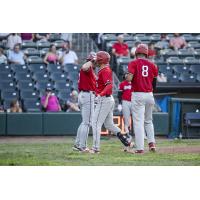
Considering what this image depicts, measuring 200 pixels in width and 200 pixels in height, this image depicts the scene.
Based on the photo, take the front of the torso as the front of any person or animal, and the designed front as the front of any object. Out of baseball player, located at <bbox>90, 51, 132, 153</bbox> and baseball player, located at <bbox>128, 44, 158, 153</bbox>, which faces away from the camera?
baseball player, located at <bbox>128, 44, 158, 153</bbox>

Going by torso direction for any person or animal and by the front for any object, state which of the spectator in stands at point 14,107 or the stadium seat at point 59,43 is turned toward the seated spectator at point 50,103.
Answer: the stadium seat

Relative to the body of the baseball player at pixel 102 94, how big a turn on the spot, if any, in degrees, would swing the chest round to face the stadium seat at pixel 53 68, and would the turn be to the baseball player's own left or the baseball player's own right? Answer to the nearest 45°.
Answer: approximately 90° to the baseball player's own right

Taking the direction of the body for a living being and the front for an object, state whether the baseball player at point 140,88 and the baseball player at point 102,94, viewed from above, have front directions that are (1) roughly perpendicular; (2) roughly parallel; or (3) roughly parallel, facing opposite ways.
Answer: roughly perpendicular

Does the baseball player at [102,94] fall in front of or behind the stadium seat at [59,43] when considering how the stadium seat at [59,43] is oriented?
in front

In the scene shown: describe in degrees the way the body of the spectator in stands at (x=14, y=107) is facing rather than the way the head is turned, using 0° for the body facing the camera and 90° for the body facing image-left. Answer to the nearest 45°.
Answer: approximately 0°

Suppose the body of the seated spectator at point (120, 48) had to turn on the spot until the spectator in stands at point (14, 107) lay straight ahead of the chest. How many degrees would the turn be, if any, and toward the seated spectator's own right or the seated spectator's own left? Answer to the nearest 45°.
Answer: approximately 45° to the seated spectator's own right

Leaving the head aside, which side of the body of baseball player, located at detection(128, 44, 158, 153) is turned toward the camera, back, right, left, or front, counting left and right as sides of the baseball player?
back

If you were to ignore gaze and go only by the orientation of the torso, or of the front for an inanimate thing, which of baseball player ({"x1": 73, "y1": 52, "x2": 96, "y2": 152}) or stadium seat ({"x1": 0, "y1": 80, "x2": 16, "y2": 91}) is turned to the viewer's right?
the baseball player

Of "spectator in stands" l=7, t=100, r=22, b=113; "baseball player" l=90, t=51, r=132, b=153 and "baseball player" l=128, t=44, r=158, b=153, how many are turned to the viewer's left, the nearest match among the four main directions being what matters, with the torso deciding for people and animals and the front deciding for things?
1

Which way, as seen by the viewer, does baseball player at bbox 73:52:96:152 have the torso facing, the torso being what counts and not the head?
to the viewer's right

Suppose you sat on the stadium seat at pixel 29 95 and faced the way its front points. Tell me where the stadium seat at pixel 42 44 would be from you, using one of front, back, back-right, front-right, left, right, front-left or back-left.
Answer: back
